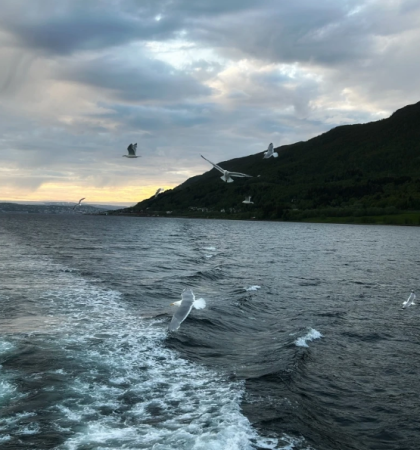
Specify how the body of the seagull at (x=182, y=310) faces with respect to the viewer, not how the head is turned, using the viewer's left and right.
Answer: facing to the left of the viewer
